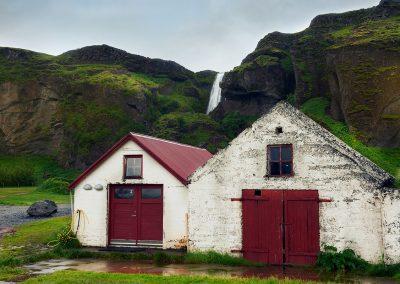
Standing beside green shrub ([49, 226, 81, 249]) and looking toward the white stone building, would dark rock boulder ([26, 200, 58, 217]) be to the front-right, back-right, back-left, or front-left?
back-left

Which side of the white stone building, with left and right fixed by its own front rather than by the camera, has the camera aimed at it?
front

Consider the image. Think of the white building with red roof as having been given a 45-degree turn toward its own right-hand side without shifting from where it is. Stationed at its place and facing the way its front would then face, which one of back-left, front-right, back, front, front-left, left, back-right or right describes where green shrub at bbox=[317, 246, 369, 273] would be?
left

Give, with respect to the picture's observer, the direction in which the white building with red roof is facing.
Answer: facing the viewer

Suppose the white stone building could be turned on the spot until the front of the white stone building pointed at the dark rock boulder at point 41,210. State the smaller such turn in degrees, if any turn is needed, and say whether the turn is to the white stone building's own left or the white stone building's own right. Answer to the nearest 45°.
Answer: approximately 135° to the white stone building's own right

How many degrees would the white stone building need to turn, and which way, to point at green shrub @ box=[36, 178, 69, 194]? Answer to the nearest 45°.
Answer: approximately 135° to its right

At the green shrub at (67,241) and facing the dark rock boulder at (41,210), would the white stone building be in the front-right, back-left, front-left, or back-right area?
back-right

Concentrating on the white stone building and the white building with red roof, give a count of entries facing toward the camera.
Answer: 2

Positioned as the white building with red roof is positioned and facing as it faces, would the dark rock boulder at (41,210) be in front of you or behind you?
behind
